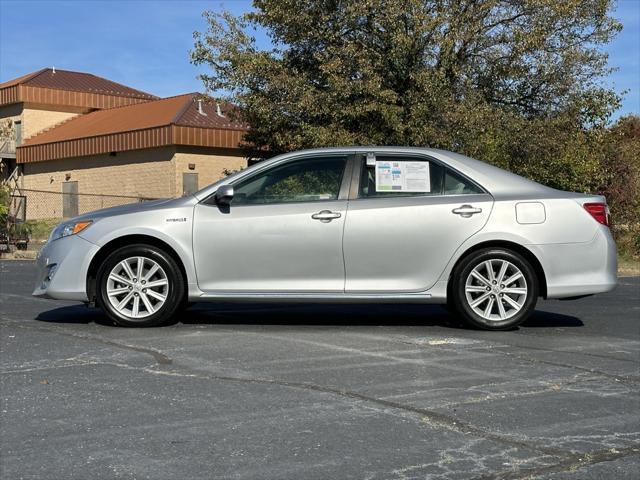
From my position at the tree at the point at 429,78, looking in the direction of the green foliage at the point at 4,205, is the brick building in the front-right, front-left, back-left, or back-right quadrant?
front-right

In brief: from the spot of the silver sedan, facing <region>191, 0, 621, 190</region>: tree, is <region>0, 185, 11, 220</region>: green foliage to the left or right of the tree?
left

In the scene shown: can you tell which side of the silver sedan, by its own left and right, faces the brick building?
right

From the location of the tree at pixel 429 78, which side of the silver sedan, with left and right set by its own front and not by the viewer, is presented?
right

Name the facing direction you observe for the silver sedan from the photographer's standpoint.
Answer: facing to the left of the viewer
